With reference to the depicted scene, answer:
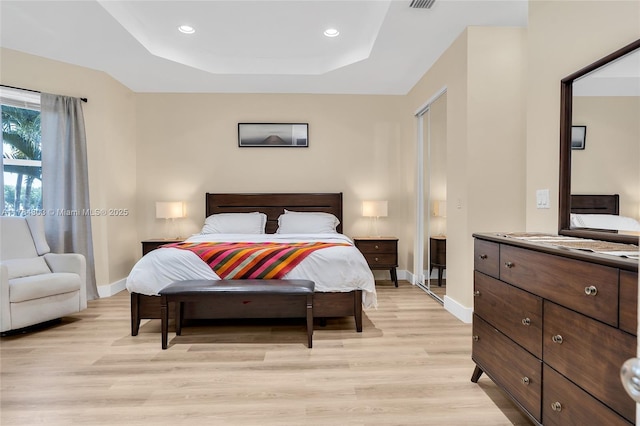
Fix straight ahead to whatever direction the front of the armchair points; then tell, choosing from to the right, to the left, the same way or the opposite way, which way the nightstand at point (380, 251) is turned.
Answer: to the right

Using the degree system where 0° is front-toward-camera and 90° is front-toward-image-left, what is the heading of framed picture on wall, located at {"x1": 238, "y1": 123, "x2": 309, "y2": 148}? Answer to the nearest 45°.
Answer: approximately 0°

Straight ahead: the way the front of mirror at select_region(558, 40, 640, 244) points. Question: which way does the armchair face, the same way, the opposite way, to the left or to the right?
the opposite way

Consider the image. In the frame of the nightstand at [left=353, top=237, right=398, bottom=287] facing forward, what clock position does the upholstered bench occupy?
The upholstered bench is roughly at 1 o'clock from the nightstand.

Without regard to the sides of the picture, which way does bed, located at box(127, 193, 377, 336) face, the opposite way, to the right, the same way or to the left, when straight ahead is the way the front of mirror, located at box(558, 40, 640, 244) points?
to the left

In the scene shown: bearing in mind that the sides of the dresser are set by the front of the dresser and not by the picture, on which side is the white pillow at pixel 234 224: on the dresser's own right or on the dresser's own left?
on the dresser's own right
